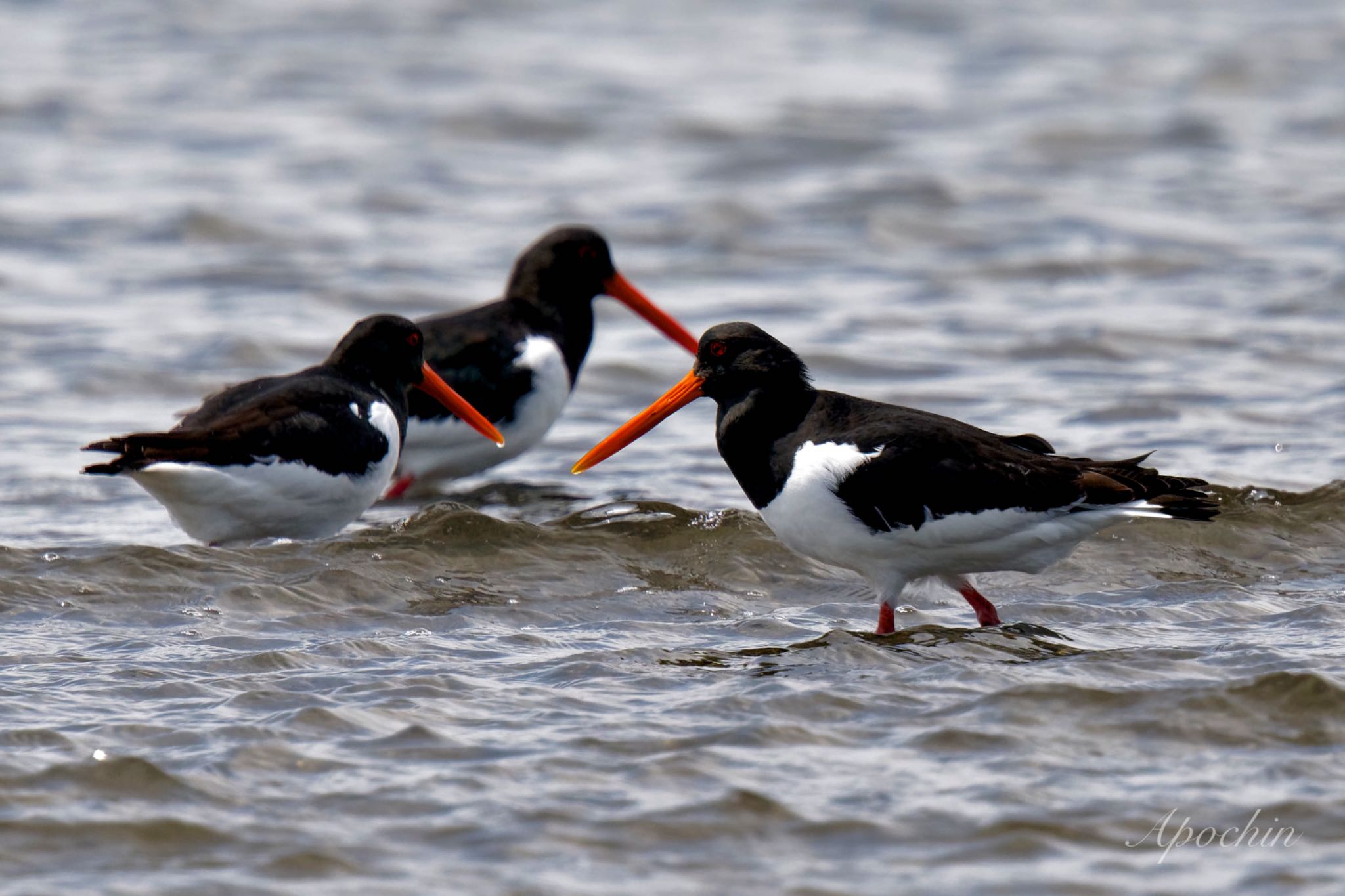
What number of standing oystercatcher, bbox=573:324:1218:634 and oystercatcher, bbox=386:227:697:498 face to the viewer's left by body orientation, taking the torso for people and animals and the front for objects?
1

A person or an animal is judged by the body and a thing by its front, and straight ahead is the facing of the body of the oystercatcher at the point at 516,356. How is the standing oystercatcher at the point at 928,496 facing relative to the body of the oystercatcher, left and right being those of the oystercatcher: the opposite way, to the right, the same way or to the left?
the opposite way

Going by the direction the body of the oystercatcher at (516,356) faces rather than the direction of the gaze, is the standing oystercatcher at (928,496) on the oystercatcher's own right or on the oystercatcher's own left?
on the oystercatcher's own right

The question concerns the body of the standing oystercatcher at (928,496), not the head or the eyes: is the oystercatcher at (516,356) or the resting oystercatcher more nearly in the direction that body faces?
the resting oystercatcher

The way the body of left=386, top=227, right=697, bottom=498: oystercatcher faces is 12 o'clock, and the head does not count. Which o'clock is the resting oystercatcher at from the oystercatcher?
The resting oystercatcher is roughly at 4 o'clock from the oystercatcher.

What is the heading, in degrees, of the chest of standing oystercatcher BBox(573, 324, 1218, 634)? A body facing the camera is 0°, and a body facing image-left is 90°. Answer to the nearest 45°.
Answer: approximately 90°

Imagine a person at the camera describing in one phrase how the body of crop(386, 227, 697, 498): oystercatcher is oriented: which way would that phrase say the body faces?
to the viewer's right

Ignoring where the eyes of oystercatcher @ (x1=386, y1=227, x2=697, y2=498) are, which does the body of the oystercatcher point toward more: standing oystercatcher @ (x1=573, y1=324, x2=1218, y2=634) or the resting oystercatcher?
the standing oystercatcher
